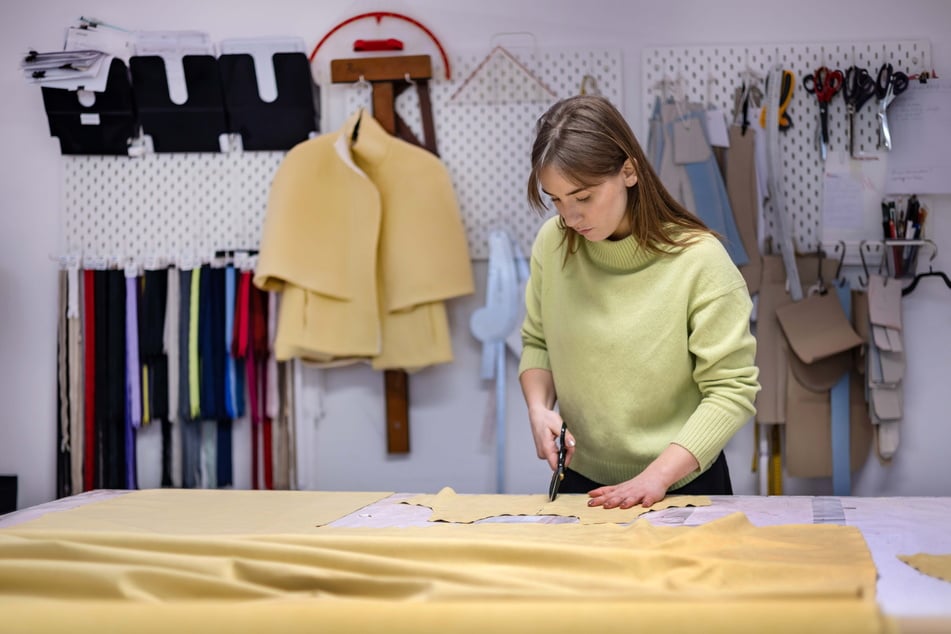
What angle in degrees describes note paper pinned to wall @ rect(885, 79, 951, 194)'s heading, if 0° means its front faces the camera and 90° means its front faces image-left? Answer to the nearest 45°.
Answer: approximately 0°

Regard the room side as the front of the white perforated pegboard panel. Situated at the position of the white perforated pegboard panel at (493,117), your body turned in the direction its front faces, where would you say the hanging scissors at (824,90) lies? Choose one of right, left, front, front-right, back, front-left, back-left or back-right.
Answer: left

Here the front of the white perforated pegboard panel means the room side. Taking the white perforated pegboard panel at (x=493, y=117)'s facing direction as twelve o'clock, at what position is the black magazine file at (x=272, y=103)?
The black magazine file is roughly at 3 o'clock from the white perforated pegboard panel.

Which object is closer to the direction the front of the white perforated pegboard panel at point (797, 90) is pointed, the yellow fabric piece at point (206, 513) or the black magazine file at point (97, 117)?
the yellow fabric piece

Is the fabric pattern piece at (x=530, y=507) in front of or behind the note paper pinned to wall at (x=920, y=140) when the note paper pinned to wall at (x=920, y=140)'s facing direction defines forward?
in front

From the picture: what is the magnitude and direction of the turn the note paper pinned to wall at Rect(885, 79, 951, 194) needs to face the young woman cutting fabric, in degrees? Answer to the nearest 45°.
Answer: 0° — it already faces them

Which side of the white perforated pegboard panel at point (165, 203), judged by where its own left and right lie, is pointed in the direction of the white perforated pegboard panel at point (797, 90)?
left

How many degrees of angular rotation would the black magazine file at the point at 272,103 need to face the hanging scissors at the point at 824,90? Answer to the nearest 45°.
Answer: approximately 90° to its left

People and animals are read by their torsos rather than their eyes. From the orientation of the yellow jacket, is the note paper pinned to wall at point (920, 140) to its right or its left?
on its left

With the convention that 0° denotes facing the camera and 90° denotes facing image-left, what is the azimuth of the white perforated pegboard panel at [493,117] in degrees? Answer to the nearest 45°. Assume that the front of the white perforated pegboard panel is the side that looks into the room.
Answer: approximately 0°
